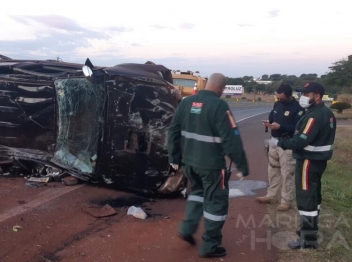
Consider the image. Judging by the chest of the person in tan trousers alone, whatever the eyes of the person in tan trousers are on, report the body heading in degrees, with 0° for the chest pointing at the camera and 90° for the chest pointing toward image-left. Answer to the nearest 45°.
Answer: approximately 45°

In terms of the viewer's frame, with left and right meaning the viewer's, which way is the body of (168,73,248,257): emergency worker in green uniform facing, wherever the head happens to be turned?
facing away from the viewer and to the right of the viewer

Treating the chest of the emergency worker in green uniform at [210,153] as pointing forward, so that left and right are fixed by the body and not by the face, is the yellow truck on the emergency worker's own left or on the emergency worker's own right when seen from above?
on the emergency worker's own left

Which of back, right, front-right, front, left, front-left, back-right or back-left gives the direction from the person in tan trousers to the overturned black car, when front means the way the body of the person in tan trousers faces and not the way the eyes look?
front-right

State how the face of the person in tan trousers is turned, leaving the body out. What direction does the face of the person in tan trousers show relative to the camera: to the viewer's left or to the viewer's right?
to the viewer's left

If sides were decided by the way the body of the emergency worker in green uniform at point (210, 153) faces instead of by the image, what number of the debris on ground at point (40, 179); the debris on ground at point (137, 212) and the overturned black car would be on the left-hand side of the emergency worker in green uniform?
3

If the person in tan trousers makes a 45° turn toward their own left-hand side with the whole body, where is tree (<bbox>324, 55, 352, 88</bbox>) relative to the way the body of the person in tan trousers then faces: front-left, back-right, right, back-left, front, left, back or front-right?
back

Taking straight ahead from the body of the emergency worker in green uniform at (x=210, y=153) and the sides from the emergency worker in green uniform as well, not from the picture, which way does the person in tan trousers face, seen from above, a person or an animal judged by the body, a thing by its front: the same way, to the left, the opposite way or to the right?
the opposite way
